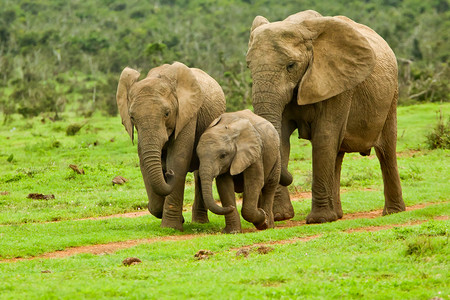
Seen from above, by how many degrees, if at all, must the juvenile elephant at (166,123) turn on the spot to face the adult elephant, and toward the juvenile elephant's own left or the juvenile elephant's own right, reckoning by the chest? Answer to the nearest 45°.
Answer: approximately 135° to the juvenile elephant's own left

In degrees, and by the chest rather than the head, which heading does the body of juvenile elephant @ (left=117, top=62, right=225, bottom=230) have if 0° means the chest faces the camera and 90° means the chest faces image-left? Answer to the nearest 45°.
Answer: approximately 45°

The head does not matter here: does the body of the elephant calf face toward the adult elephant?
no

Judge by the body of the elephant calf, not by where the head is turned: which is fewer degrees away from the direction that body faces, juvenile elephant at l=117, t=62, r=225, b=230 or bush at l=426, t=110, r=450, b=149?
the juvenile elephant

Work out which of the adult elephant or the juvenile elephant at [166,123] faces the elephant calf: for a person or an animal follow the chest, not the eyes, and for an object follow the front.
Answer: the adult elephant

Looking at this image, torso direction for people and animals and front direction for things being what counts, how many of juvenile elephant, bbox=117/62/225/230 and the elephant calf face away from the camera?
0

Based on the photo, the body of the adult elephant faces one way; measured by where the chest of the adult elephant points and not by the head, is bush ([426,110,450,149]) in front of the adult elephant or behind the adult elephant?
behind

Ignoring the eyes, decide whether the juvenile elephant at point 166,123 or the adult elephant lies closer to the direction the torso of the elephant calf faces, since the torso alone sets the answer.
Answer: the juvenile elephant

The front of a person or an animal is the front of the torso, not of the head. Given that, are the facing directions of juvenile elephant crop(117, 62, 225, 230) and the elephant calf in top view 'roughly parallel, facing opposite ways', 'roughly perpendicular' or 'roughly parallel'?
roughly parallel

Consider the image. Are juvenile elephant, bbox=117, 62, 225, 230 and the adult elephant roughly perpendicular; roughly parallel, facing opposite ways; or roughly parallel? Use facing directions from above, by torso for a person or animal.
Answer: roughly parallel

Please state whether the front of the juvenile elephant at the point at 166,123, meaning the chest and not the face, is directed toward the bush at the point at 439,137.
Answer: no

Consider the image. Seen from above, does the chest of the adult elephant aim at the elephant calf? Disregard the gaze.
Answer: yes

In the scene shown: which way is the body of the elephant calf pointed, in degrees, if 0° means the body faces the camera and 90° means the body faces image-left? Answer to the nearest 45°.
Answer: approximately 45°

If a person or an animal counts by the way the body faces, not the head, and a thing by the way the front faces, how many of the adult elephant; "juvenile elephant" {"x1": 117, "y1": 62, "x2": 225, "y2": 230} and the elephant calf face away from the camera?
0

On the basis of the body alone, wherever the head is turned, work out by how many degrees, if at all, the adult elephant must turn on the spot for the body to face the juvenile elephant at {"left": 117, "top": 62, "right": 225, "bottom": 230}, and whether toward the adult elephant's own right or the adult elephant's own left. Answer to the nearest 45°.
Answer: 0° — it already faces it

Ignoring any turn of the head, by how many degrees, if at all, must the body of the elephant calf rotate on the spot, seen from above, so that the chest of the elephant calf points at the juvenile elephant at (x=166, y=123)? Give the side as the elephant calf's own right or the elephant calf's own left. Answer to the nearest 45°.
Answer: approximately 45° to the elephant calf's own right

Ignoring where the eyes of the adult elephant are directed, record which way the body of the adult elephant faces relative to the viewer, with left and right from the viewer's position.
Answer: facing the viewer and to the left of the viewer

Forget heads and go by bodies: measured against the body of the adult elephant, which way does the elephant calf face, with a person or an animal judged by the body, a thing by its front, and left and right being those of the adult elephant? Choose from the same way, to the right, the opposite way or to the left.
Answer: the same way
